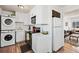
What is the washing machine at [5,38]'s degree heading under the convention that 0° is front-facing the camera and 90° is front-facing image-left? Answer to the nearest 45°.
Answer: approximately 0°

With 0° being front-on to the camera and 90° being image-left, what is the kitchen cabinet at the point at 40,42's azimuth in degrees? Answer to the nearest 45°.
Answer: approximately 45°
